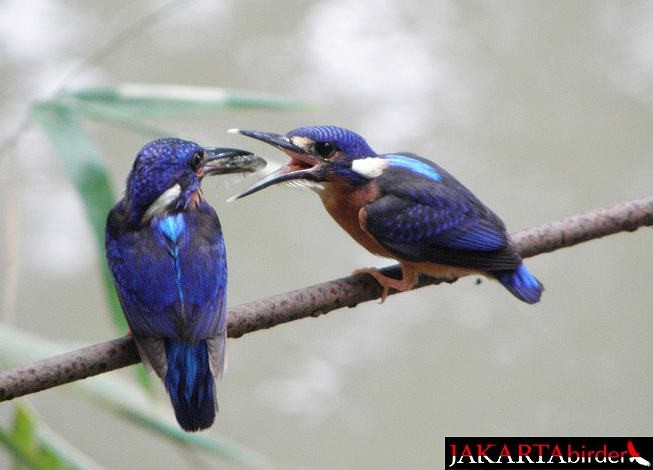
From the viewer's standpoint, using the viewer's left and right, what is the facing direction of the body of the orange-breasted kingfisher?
facing to the left of the viewer

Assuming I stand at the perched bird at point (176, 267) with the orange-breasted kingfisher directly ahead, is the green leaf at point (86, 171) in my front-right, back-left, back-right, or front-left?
back-left

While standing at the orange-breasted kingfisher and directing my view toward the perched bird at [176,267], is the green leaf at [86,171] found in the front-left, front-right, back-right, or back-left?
front-right

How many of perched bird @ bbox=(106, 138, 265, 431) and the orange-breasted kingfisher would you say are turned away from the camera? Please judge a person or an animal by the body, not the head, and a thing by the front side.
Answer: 1

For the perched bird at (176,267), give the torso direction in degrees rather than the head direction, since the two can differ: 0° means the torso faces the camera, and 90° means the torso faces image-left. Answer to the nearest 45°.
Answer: approximately 180°

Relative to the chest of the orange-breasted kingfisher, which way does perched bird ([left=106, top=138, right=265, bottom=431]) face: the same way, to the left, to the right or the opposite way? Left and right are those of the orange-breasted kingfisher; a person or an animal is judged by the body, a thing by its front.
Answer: to the right

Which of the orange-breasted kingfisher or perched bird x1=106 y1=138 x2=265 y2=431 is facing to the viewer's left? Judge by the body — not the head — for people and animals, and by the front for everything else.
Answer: the orange-breasted kingfisher
